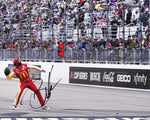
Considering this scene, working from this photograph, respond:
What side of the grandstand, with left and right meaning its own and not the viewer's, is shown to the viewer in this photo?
front
